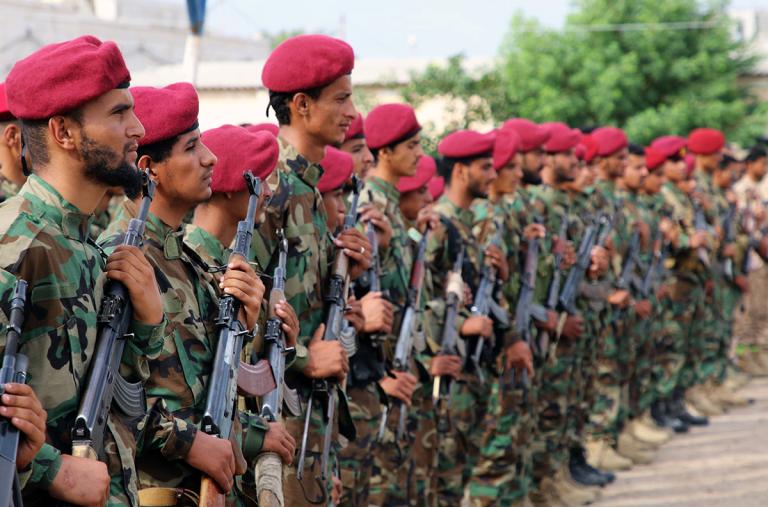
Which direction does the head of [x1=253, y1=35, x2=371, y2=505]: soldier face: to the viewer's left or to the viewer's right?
to the viewer's right

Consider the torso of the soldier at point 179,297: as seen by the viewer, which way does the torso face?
to the viewer's right

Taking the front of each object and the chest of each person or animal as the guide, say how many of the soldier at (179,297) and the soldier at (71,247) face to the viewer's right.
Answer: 2

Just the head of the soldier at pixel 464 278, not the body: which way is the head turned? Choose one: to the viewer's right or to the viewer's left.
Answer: to the viewer's right

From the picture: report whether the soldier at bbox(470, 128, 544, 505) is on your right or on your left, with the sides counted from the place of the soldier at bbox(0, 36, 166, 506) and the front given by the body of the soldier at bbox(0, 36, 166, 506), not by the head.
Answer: on your left

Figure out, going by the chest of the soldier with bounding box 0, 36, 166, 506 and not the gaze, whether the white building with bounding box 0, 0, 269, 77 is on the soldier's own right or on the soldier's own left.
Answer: on the soldier's own left

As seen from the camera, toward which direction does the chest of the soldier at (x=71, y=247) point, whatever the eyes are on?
to the viewer's right

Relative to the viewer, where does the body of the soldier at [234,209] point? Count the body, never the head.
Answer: to the viewer's right
